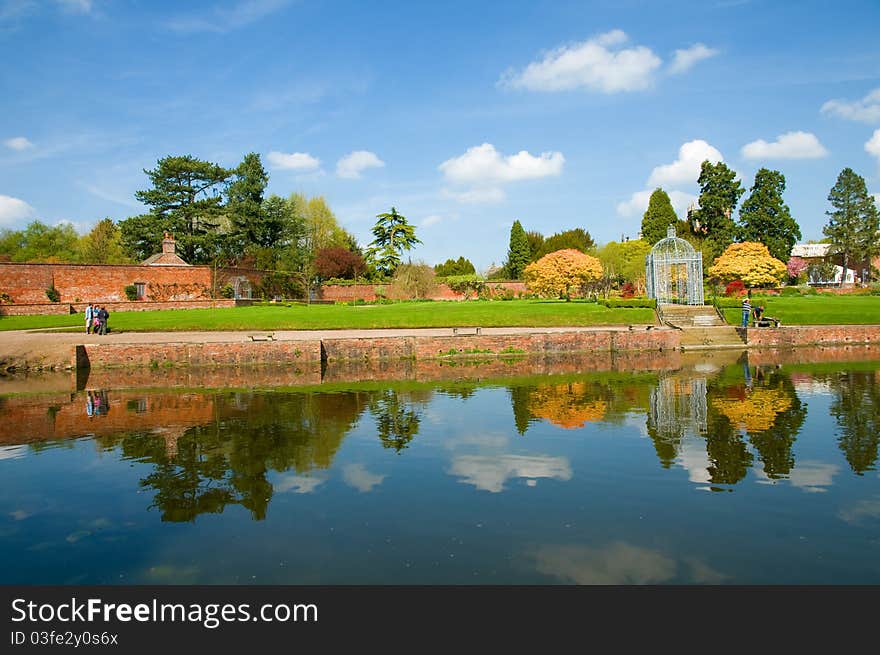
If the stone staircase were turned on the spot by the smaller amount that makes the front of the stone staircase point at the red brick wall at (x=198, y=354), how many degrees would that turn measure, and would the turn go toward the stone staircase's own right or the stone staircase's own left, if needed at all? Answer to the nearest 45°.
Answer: approximately 45° to the stone staircase's own right

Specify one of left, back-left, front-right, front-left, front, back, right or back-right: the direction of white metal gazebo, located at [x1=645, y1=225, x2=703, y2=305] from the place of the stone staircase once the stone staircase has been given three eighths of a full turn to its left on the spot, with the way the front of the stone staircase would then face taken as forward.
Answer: front-left

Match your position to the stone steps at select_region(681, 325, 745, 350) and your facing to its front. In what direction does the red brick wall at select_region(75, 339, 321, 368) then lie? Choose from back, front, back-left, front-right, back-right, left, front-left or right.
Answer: front-right

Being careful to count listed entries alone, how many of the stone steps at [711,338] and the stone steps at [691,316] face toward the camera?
2

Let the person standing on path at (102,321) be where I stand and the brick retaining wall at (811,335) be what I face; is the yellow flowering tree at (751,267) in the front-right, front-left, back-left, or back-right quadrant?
front-left

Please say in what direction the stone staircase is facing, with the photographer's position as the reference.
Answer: facing the viewer

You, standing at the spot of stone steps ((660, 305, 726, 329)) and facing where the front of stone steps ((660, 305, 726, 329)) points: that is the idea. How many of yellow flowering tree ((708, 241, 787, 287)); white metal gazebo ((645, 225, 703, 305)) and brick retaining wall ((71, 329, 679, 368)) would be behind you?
2

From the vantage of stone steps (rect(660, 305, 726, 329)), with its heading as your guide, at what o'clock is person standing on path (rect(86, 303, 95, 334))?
The person standing on path is roughly at 2 o'clock from the stone steps.

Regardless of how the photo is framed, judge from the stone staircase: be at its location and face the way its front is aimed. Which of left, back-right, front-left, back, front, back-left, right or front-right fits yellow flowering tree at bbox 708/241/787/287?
back

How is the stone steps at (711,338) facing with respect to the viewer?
toward the camera

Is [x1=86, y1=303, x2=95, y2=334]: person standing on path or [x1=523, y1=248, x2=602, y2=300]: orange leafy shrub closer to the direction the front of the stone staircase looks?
the person standing on path

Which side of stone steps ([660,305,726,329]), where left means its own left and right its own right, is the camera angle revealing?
front
